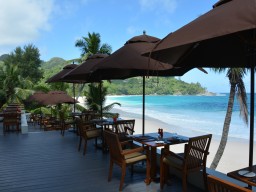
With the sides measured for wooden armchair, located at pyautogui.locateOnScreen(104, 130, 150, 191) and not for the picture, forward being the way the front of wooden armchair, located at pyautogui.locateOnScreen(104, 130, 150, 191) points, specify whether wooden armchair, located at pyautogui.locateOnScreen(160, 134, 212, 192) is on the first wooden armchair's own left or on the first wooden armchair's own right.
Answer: on the first wooden armchair's own right

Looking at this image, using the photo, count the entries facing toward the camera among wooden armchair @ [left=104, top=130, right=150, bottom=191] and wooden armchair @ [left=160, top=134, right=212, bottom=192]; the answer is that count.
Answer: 0

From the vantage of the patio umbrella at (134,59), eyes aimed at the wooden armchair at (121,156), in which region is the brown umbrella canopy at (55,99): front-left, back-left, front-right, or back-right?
back-right

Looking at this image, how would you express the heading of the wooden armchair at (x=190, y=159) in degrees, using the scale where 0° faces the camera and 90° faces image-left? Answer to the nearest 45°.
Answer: approximately 135°

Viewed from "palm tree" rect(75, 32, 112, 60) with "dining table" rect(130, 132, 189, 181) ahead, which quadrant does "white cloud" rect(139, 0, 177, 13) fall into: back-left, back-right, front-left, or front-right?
back-left

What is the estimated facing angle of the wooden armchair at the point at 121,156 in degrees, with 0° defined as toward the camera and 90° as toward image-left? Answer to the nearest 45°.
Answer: approximately 225°

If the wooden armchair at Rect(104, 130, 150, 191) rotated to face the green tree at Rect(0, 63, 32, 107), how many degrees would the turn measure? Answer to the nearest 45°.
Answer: approximately 90° to its left

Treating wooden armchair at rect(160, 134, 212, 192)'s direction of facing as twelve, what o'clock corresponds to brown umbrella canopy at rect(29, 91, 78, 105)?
The brown umbrella canopy is roughly at 12 o'clock from the wooden armchair.

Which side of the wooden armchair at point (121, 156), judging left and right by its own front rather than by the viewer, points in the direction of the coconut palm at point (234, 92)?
front

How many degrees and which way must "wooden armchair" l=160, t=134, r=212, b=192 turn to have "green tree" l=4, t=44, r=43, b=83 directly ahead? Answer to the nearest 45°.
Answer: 0° — it already faces it

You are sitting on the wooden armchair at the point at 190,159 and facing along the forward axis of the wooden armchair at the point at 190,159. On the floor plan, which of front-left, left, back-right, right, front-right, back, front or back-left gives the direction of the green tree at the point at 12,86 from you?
front

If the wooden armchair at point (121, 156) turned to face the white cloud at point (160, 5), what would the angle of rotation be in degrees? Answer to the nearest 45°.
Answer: approximately 45° to its left
